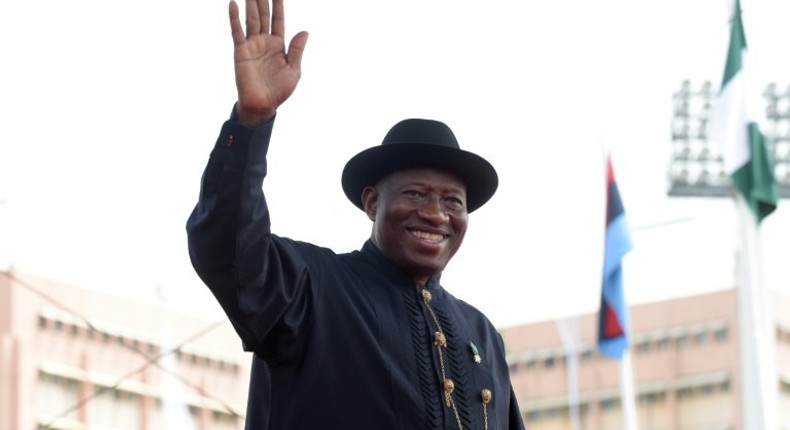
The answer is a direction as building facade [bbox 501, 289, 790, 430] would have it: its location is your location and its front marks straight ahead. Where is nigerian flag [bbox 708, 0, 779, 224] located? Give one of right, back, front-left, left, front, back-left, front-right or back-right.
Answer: front-left

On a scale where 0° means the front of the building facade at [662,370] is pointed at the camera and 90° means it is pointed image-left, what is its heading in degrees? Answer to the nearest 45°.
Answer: approximately 45°

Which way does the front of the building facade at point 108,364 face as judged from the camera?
facing the viewer and to the right of the viewer

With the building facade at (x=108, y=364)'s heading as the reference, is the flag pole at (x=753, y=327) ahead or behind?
ahead

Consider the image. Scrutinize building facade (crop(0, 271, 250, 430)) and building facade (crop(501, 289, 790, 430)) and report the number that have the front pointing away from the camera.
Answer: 0

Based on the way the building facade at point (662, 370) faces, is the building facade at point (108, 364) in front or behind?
in front

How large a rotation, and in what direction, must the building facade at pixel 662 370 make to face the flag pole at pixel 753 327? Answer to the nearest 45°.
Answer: approximately 45° to its left

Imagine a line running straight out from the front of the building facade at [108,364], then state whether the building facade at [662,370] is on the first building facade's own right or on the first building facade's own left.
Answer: on the first building facade's own left

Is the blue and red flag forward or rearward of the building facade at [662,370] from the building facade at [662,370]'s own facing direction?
forward
